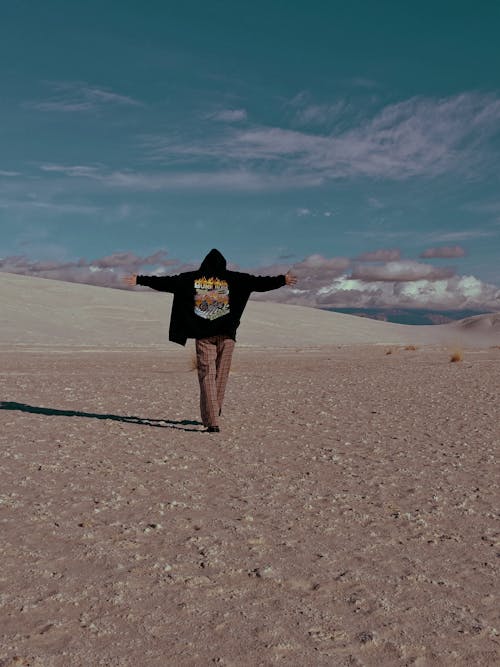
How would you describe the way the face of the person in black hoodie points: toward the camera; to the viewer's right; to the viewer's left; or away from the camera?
away from the camera

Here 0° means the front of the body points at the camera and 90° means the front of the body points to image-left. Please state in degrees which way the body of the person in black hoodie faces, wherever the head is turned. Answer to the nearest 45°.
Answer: approximately 180°
